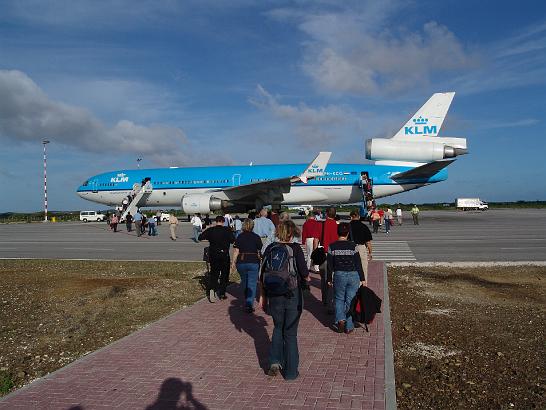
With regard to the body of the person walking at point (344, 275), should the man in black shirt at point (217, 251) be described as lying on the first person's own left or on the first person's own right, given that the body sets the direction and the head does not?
on the first person's own left

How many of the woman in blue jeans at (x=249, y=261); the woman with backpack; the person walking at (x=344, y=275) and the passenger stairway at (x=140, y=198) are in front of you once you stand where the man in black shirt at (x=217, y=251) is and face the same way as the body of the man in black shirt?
1

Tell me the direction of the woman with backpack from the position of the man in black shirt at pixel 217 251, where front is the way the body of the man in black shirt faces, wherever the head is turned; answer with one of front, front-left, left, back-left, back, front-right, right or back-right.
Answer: back

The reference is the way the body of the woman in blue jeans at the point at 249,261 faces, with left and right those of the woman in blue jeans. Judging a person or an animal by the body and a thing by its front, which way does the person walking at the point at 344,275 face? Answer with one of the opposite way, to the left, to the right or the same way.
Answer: the same way

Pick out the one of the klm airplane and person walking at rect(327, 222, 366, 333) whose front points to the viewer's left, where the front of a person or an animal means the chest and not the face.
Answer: the klm airplane

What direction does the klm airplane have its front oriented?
to the viewer's left

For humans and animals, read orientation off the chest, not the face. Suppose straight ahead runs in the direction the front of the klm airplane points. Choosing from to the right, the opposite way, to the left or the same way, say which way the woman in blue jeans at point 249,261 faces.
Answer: to the right

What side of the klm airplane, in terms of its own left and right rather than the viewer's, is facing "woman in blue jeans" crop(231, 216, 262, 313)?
left

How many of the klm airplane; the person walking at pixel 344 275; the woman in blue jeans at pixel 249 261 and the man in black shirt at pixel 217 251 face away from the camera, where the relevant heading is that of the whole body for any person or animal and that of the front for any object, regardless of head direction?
3

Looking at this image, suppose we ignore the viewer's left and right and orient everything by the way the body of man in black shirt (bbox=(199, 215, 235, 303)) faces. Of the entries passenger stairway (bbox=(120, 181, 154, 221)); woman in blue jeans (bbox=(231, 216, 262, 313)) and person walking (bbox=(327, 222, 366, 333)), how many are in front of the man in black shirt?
1

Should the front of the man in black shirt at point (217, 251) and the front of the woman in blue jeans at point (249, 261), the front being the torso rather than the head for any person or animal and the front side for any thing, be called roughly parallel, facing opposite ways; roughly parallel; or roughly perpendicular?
roughly parallel

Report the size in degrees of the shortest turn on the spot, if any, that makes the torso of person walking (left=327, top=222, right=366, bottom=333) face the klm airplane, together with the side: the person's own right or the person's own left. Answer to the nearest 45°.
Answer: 0° — they already face it

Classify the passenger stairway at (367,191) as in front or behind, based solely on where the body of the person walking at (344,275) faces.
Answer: in front

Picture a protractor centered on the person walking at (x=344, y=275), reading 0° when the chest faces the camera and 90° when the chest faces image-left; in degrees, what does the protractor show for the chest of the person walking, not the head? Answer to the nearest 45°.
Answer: approximately 180°

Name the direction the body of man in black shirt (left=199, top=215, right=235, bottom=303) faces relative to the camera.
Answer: away from the camera

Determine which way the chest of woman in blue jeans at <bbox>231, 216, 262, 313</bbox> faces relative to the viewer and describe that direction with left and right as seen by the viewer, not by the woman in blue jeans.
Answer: facing away from the viewer

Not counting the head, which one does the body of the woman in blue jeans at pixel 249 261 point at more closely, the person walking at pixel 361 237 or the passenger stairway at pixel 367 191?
the passenger stairway

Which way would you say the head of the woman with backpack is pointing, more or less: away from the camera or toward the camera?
away from the camera

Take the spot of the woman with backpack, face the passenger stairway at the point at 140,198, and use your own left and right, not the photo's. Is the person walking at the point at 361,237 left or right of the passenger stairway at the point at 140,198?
right

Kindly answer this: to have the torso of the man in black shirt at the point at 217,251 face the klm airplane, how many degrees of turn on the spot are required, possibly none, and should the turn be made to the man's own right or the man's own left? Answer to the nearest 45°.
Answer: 0° — they already face it

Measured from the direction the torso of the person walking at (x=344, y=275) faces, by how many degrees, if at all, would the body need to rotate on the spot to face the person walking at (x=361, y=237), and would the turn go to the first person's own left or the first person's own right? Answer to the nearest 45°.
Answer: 0° — they already face them
